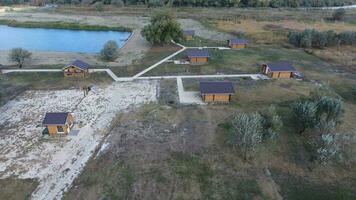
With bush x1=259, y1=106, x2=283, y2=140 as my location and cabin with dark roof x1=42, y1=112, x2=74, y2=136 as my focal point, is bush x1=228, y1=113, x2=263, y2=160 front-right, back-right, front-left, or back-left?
front-left

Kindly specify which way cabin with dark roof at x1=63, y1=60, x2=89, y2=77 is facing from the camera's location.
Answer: facing the viewer and to the left of the viewer

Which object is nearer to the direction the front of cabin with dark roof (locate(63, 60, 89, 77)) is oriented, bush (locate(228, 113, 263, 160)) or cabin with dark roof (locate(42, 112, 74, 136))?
the cabin with dark roof

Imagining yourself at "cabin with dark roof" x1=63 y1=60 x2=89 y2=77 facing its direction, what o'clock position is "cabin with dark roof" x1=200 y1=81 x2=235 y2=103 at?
"cabin with dark roof" x1=200 y1=81 x2=235 y2=103 is roughly at 9 o'clock from "cabin with dark roof" x1=63 y1=60 x2=89 y2=77.

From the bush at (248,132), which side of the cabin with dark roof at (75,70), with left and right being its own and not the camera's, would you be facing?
left

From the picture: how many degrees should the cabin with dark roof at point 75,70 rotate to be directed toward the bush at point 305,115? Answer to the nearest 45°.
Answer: approximately 90° to its left

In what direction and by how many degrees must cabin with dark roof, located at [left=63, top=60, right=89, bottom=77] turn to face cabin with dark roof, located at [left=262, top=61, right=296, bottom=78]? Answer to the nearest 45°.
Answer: approximately 135° to its left

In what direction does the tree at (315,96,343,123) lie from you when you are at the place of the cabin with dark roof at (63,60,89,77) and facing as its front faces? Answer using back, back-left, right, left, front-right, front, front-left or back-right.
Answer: left

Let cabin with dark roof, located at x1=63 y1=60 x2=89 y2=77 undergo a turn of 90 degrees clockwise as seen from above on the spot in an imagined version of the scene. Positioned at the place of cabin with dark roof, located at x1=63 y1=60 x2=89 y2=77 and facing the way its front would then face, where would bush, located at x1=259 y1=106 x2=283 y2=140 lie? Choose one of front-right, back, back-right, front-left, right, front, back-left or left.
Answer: back

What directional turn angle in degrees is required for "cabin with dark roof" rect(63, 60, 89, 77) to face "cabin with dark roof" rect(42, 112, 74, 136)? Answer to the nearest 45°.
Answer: approximately 45° to its left

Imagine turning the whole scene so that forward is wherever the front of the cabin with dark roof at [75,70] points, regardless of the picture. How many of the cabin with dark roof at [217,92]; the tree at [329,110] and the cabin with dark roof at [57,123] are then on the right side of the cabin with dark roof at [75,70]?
0

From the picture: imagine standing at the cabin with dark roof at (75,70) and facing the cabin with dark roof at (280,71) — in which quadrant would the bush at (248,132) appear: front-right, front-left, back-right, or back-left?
front-right
